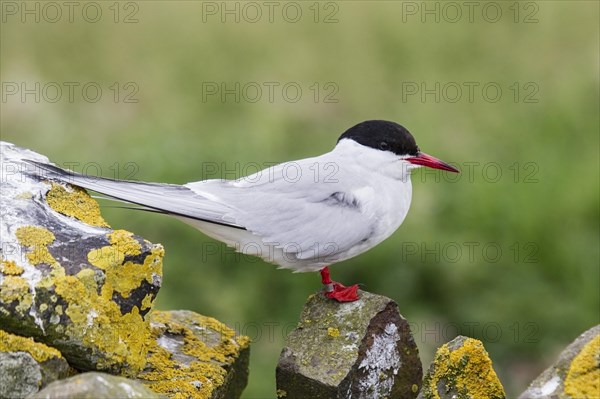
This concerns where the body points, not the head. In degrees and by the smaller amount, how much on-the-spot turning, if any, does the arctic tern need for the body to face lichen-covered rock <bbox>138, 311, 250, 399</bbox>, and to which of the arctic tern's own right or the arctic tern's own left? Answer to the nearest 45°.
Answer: approximately 135° to the arctic tern's own right

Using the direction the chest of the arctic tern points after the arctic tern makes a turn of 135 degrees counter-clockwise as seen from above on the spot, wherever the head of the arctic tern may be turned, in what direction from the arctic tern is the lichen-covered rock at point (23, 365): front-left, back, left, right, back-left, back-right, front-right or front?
left

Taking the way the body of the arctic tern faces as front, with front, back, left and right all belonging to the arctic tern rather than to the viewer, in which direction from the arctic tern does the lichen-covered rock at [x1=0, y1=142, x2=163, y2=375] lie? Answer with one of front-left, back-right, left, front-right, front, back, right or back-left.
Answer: back-right

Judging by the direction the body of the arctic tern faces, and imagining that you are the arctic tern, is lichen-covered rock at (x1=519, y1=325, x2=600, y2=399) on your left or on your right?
on your right

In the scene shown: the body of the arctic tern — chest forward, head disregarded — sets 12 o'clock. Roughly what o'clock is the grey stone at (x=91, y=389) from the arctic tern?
The grey stone is roughly at 4 o'clock from the arctic tern.

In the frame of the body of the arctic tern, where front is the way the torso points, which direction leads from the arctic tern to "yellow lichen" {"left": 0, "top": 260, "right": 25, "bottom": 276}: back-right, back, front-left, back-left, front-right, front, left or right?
back-right

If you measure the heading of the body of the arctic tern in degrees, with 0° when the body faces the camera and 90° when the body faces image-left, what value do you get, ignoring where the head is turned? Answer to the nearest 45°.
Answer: approximately 270°

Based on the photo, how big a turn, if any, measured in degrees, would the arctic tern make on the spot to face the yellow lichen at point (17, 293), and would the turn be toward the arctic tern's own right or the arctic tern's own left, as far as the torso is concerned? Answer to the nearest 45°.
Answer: approximately 135° to the arctic tern's own right
